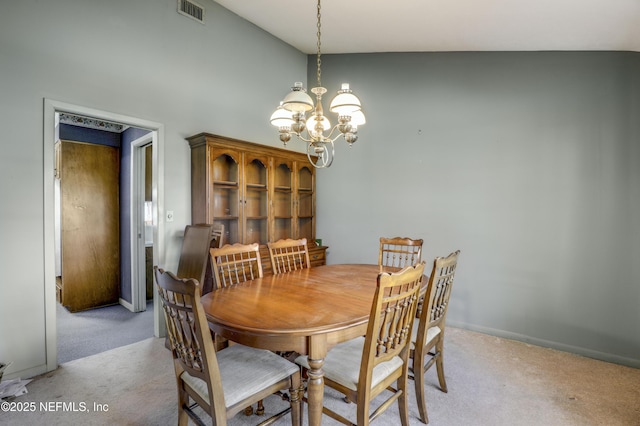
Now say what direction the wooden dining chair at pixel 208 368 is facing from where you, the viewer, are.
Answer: facing away from the viewer and to the right of the viewer

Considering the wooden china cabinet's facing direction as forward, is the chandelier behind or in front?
in front

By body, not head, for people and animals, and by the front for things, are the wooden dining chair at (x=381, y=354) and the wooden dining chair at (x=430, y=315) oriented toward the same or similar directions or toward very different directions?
same or similar directions

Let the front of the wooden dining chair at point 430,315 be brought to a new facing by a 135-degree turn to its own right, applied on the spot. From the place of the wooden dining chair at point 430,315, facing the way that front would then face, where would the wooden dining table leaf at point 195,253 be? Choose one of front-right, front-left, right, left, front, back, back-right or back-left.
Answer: back

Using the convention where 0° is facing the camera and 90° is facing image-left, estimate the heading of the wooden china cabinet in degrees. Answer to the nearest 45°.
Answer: approximately 315°

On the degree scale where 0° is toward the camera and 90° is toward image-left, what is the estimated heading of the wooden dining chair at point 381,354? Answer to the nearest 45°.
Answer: approximately 135°

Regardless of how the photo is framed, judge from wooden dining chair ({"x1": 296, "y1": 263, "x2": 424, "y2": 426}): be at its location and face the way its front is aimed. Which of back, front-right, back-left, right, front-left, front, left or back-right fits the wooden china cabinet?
front

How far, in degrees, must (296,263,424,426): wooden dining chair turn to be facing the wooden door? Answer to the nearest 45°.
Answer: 0° — it already faces it

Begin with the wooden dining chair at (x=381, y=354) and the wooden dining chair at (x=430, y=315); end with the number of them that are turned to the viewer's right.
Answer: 0
